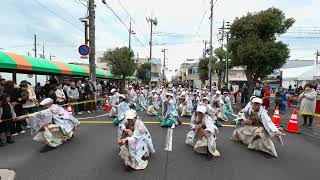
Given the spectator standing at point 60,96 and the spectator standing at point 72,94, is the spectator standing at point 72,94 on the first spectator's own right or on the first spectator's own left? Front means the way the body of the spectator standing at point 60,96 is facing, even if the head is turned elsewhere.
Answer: on the first spectator's own left

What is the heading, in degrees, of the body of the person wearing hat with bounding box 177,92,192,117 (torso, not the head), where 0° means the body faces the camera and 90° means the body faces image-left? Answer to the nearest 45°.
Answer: approximately 45°

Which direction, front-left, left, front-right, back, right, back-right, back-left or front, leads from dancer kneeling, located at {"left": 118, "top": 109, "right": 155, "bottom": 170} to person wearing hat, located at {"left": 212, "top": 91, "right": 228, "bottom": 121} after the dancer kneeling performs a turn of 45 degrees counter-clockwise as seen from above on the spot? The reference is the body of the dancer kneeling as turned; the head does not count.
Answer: back-left

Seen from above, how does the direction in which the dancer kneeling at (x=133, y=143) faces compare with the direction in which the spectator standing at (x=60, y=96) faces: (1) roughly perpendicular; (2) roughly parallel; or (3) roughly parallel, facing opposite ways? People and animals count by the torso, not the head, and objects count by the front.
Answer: roughly perpendicular

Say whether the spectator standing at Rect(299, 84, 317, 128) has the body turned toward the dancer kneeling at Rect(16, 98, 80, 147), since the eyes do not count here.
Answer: yes

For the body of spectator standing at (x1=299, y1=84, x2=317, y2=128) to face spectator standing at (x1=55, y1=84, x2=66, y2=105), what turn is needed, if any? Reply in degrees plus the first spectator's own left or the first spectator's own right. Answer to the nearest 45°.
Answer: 0° — they already face them

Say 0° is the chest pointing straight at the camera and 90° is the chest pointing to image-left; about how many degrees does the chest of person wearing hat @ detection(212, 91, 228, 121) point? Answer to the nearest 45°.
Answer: approximately 45°

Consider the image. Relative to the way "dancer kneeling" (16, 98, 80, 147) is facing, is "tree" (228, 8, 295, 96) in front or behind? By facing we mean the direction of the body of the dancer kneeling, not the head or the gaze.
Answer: behind

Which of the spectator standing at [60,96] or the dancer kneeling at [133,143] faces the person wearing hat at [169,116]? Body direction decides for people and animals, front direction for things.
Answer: the spectator standing

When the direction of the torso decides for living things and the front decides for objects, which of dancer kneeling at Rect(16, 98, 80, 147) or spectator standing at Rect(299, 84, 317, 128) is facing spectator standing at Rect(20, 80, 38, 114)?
spectator standing at Rect(299, 84, 317, 128)
